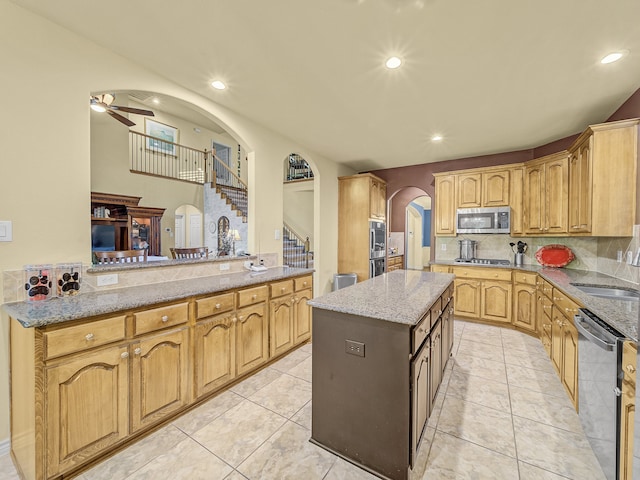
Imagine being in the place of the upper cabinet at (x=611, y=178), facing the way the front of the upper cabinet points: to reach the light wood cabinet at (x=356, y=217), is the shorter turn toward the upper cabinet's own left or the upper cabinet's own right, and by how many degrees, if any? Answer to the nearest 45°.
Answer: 0° — it already faces it

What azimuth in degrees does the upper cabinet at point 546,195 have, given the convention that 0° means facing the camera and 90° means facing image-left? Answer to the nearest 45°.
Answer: approximately 45°

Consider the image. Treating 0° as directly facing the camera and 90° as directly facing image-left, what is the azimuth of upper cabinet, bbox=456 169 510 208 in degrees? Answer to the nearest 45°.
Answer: approximately 0°

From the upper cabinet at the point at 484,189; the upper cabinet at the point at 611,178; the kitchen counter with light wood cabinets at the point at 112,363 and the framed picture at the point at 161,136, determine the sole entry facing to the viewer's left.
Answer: the upper cabinet at the point at 611,178

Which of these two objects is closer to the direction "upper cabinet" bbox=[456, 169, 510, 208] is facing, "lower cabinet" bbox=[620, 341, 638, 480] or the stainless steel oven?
the lower cabinet

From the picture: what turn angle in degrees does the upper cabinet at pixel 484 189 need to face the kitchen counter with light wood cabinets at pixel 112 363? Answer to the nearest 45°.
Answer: approximately 45° to its right

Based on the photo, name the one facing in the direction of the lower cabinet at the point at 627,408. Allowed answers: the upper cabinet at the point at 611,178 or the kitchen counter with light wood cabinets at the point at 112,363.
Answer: the kitchen counter with light wood cabinets

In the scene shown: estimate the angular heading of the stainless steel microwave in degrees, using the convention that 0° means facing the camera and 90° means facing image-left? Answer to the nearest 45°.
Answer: approximately 0°

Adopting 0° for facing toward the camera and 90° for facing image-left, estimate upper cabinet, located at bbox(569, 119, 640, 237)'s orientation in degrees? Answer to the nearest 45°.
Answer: approximately 90°
